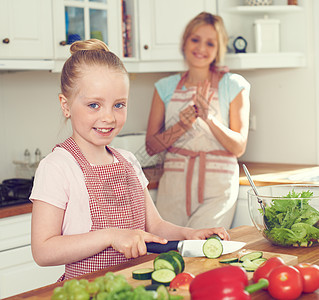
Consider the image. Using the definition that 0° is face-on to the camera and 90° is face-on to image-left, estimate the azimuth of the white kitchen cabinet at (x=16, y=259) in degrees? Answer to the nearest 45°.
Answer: approximately 315°

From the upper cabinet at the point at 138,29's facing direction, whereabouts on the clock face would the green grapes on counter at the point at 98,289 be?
The green grapes on counter is roughly at 12 o'clock from the upper cabinet.

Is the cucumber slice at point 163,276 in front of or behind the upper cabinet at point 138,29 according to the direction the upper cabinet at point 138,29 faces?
in front

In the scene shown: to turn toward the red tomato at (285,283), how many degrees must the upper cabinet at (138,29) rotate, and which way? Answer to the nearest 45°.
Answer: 0° — it already faces it

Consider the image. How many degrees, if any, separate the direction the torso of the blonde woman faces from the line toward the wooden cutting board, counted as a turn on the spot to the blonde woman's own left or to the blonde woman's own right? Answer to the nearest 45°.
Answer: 0° — they already face it

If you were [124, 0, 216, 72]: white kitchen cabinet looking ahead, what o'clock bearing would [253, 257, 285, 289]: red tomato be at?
The red tomato is roughly at 12 o'clock from the white kitchen cabinet.

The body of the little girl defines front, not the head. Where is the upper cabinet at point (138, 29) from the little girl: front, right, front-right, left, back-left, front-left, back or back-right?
back-left

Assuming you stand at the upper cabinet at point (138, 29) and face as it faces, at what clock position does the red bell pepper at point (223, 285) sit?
The red bell pepper is roughly at 12 o'clock from the upper cabinet.
